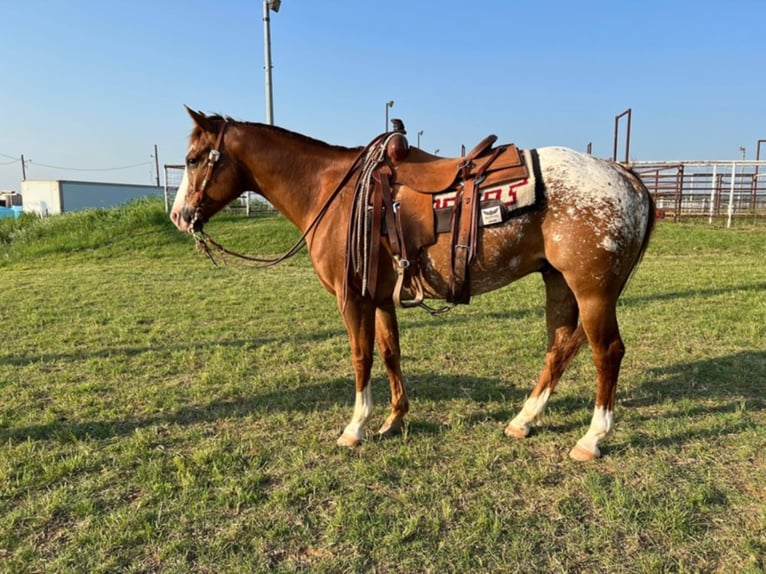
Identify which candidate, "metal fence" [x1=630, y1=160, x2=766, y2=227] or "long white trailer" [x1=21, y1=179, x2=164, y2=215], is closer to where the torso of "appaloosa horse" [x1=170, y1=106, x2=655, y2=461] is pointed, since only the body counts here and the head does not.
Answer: the long white trailer

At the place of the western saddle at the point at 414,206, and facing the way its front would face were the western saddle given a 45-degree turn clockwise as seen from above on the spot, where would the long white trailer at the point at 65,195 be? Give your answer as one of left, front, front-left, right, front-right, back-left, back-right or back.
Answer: front

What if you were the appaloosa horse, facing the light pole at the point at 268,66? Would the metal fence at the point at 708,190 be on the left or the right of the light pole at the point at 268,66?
right

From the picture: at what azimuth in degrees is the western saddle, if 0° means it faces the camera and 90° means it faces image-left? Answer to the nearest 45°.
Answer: approximately 90°

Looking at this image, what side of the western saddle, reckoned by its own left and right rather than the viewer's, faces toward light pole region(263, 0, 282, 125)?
right

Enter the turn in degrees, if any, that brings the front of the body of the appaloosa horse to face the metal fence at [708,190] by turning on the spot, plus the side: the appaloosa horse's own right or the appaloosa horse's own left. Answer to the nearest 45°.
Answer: approximately 135° to the appaloosa horse's own right

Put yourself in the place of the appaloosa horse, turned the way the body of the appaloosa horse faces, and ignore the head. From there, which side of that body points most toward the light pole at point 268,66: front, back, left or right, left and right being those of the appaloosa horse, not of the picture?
right

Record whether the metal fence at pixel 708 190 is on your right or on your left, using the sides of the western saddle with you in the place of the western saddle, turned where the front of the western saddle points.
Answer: on your right

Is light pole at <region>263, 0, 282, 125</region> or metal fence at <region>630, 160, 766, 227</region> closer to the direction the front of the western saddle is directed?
the light pole

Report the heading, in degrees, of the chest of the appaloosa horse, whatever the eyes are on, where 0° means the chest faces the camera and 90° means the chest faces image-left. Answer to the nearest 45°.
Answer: approximately 90°
